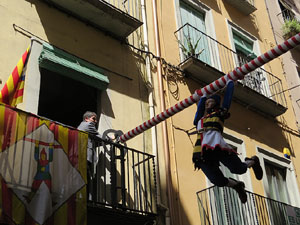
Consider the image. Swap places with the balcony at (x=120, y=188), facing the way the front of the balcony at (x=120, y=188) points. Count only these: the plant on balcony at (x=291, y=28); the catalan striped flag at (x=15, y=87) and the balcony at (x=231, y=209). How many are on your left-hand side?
2

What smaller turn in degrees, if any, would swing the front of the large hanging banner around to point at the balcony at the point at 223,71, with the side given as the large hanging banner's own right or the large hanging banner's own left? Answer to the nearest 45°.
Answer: approximately 90° to the large hanging banner's own left

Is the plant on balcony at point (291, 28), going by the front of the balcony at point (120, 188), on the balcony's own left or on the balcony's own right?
on the balcony's own left

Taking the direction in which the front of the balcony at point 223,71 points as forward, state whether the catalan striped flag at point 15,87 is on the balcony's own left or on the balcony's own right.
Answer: on the balcony's own right

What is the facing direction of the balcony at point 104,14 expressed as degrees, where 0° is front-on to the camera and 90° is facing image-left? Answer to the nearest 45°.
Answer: approximately 315°

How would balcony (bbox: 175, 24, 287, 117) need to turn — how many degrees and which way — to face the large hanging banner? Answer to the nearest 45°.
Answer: approximately 90° to its right

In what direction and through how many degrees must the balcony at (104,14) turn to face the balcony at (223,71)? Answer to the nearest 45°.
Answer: approximately 90° to its left
